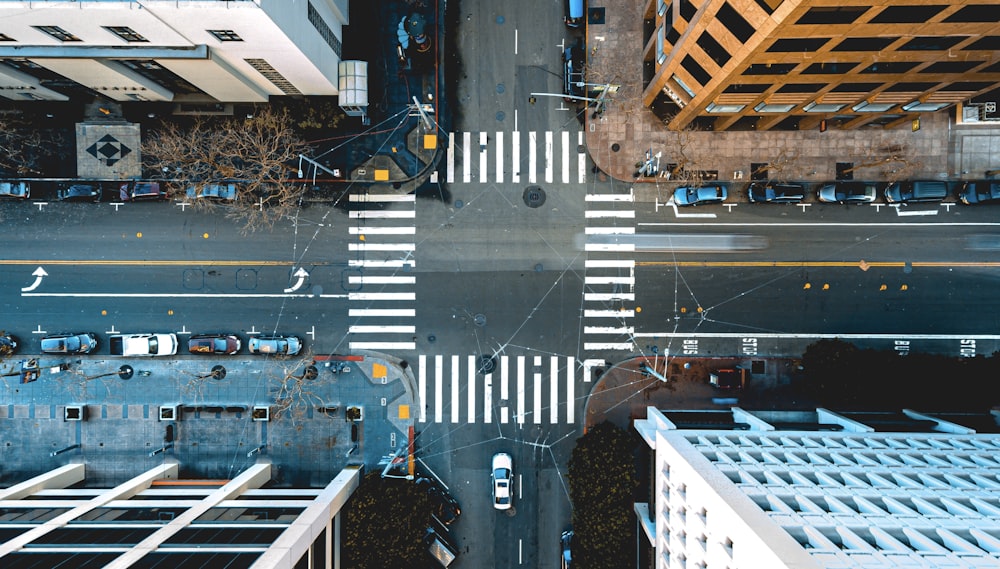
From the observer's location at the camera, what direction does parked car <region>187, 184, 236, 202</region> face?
facing to the left of the viewer

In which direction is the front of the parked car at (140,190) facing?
to the viewer's left

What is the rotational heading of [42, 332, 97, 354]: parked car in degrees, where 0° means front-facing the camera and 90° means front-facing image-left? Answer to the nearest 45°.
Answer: approximately 270°

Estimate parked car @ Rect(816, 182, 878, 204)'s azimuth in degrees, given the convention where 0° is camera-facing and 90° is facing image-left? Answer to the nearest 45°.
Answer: approximately 90°

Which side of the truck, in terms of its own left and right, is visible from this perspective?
right

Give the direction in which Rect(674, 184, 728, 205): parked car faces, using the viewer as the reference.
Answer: facing to the left of the viewer

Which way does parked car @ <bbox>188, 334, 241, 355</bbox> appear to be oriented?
to the viewer's right
